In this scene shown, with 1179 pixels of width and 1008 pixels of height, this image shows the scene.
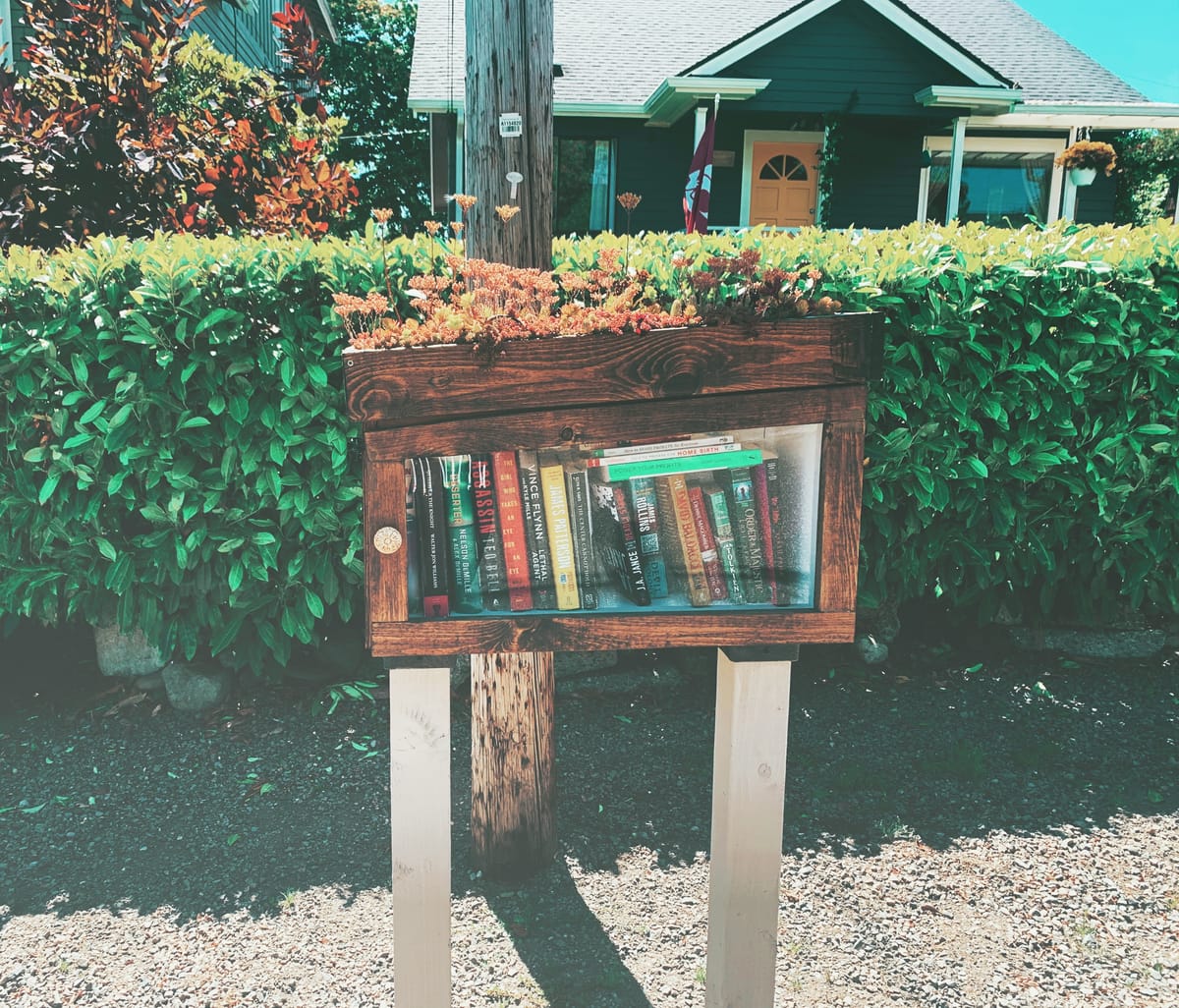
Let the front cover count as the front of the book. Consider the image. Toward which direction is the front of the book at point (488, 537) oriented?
to the viewer's right

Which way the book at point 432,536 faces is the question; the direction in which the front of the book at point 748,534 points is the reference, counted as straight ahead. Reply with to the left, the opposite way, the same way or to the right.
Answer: the same way

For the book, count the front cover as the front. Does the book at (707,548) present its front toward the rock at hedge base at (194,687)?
no

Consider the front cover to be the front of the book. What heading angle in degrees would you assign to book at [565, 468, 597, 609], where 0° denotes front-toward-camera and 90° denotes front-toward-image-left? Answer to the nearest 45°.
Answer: approximately 270°

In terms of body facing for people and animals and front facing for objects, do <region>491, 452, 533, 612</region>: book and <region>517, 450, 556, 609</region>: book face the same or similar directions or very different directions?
same or similar directions

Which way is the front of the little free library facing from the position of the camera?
facing the viewer

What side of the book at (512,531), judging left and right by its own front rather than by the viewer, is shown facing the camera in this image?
right

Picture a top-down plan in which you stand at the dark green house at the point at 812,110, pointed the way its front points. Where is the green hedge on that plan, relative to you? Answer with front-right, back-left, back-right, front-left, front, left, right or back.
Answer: front

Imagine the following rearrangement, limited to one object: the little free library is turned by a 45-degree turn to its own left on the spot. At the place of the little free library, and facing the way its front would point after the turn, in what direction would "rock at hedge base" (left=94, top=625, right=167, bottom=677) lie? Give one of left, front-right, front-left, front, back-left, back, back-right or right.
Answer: back

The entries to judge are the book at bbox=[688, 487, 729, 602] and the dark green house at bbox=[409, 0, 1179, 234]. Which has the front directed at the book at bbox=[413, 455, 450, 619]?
the dark green house
